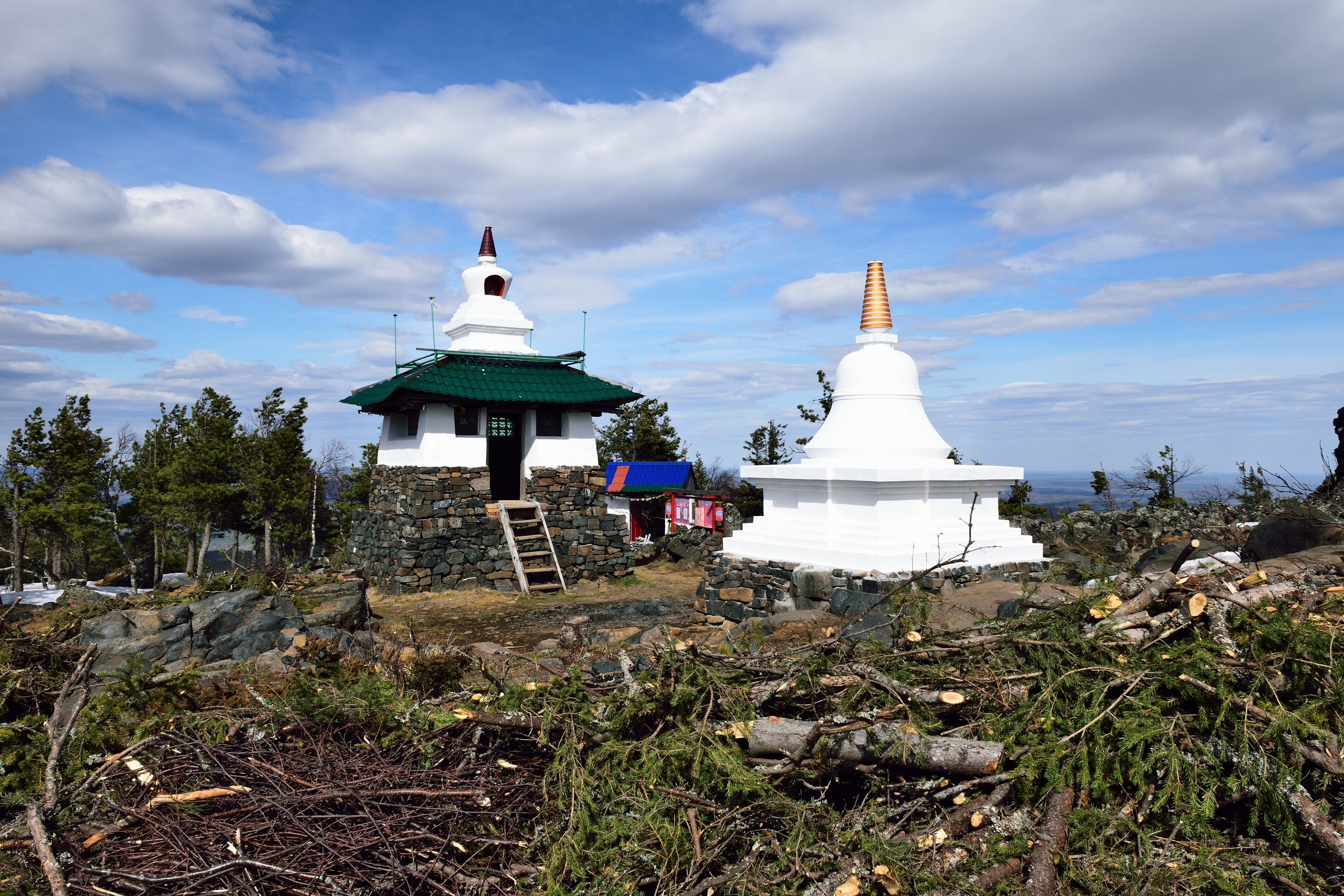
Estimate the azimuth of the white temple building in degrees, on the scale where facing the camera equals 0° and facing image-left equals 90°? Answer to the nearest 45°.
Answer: approximately 0°

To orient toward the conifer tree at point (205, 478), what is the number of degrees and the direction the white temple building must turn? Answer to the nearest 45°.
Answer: approximately 135° to its right

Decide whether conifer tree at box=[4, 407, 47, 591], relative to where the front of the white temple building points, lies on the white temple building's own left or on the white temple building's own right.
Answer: on the white temple building's own right

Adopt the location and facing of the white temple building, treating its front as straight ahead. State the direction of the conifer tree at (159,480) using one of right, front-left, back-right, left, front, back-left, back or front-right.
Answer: back-right

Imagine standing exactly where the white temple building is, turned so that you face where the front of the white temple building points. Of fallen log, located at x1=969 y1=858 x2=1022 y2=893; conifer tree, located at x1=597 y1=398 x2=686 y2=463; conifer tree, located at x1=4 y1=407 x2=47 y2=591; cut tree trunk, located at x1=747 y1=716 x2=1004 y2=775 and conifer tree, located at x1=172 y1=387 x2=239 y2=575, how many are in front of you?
2

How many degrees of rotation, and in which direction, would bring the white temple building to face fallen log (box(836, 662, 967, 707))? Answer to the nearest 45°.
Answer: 0° — it already faces it

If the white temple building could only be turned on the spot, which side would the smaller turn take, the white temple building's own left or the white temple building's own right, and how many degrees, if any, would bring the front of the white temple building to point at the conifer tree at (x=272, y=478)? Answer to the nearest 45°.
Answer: approximately 135° to the white temple building's own right

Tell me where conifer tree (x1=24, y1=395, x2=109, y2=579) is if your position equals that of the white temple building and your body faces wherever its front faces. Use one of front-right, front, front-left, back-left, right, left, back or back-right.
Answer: back-right

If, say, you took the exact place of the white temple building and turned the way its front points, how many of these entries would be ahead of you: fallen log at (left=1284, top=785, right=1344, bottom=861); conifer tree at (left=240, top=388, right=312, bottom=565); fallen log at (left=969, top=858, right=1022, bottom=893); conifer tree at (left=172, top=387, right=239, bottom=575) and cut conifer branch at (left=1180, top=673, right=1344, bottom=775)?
3
